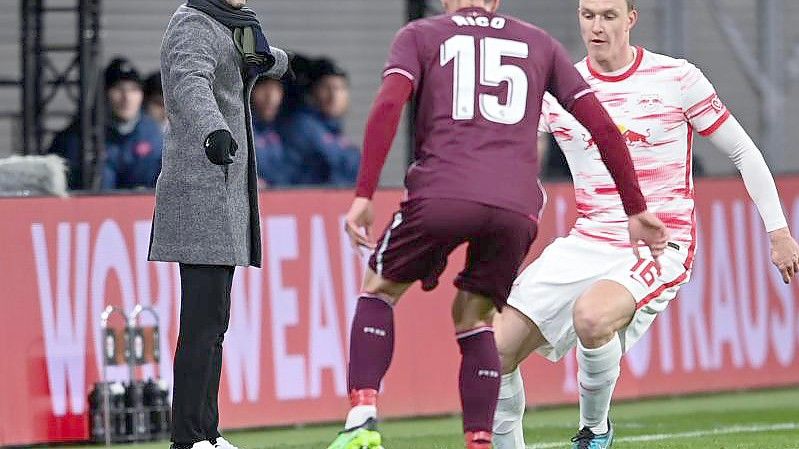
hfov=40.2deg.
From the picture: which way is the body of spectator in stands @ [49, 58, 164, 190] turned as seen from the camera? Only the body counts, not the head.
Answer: toward the camera

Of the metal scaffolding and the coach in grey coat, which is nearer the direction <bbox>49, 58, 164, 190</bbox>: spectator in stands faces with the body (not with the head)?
the coach in grey coat

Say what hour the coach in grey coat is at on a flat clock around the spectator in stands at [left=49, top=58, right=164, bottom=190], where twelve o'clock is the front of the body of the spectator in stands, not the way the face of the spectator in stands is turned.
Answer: The coach in grey coat is roughly at 12 o'clock from the spectator in stands.

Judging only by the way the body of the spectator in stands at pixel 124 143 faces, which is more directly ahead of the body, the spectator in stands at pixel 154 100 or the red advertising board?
the red advertising board
